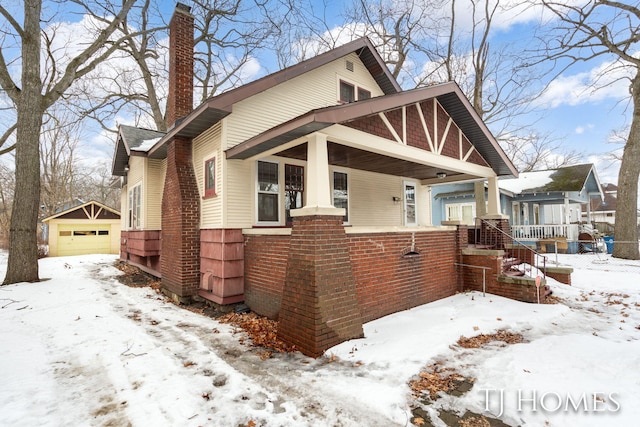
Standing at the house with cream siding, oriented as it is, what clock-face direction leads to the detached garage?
The detached garage is roughly at 6 o'clock from the house with cream siding.

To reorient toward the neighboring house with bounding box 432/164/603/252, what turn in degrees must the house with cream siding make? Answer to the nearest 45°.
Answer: approximately 90° to its left

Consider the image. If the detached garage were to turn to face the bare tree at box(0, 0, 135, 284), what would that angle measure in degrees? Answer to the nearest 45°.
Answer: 0° — it already faces it

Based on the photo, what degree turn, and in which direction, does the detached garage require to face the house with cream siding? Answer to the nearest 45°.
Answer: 0° — it already faces it

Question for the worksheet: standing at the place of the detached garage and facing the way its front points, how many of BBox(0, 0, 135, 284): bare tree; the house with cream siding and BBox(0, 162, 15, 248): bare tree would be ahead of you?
2

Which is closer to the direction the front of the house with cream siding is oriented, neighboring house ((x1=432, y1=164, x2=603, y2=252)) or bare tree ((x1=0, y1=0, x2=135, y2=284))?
the neighboring house

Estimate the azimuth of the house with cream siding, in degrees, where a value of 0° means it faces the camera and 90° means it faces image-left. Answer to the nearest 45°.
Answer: approximately 315°

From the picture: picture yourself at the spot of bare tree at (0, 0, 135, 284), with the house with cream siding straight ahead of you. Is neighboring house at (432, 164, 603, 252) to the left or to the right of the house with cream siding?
left

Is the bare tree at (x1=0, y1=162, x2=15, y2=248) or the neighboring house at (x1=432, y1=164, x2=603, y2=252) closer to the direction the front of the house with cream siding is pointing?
the neighboring house

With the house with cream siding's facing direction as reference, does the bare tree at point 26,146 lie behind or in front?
behind

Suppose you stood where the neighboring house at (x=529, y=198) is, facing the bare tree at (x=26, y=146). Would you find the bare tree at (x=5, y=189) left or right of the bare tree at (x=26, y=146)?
right

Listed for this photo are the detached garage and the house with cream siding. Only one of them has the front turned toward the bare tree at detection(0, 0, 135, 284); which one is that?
the detached garage
